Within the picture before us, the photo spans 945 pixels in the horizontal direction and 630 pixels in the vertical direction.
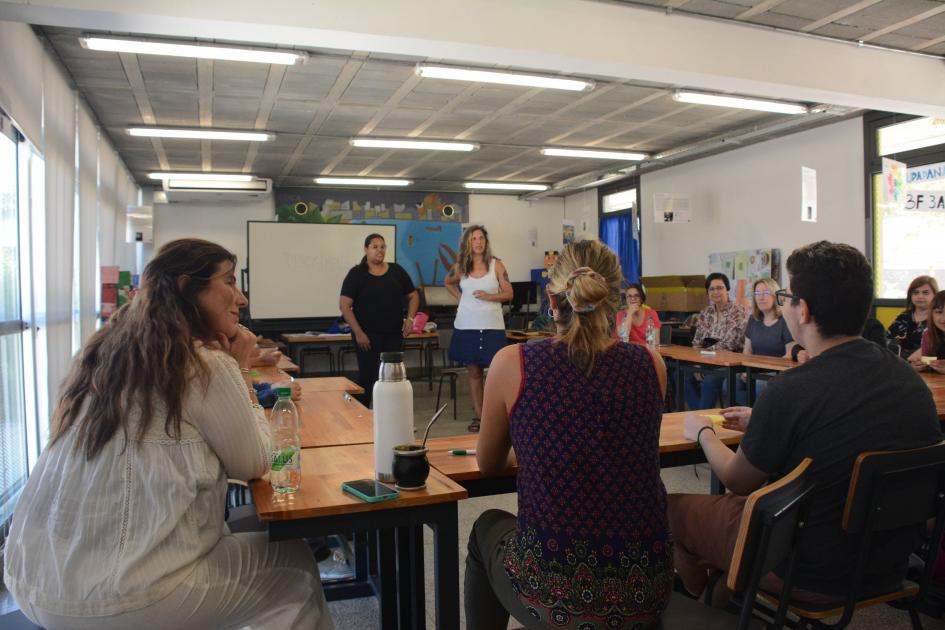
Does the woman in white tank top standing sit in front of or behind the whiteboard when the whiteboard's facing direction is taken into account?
in front

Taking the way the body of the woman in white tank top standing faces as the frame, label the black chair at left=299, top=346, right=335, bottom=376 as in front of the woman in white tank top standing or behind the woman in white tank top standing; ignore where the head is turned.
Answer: behind

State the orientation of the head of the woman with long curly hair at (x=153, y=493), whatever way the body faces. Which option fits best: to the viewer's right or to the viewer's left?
to the viewer's right

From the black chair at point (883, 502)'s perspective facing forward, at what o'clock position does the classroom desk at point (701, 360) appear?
The classroom desk is roughly at 1 o'clock from the black chair.

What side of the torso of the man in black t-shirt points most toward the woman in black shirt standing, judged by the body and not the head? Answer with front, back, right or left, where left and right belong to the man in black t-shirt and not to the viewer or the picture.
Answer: front

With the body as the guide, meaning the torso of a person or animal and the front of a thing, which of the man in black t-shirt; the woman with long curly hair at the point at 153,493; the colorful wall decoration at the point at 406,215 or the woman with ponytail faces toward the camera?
the colorful wall decoration

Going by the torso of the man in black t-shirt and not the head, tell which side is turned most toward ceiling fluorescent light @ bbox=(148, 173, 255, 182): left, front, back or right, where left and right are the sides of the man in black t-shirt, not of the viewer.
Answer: front

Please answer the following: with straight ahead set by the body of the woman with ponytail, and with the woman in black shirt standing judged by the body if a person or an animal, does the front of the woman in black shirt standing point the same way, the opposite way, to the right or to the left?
the opposite way

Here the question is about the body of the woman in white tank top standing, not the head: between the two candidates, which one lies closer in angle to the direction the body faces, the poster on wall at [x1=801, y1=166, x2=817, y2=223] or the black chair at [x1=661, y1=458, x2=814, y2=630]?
the black chair

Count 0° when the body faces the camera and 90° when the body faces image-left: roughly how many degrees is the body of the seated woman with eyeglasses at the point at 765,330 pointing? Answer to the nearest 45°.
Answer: approximately 45°
